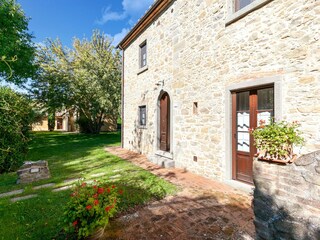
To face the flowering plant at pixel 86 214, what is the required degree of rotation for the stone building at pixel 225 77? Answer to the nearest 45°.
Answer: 0° — it already faces it

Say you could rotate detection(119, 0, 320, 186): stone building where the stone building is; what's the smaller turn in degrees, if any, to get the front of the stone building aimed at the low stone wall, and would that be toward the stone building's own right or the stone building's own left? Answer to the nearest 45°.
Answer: approximately 45° to the stone building's own left

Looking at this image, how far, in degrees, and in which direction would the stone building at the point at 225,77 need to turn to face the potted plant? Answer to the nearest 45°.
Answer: approximately 45° to its left

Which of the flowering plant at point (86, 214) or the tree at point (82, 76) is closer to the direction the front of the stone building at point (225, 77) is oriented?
the flowering plant

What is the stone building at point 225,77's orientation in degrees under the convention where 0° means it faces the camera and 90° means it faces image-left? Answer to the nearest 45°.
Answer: approximately 45°
